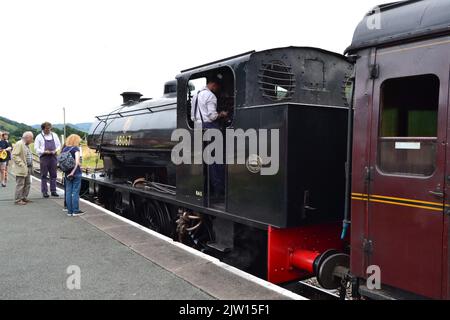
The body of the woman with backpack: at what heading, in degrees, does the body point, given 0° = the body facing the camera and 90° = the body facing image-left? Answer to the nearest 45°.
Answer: approximately 225°

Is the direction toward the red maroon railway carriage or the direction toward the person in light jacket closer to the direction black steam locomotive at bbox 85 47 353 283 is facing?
the person in light jacket

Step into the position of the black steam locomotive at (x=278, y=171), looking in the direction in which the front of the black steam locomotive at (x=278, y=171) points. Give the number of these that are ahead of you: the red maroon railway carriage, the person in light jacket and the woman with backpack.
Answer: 2

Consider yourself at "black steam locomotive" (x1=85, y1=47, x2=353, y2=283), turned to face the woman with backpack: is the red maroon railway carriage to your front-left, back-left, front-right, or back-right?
back-left

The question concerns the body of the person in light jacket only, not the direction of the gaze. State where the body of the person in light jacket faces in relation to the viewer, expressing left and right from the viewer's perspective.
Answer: facing to the right of the viewer

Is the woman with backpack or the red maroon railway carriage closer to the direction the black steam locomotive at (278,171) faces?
the woman with backpack

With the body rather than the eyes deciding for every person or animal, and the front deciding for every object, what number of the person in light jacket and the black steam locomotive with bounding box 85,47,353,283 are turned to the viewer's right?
1

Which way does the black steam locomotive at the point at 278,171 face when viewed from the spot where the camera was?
facing away from the viewer and to the left of the viewer

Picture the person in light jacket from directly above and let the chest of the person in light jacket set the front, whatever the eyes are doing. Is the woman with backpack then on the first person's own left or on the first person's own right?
on the first person's own right
